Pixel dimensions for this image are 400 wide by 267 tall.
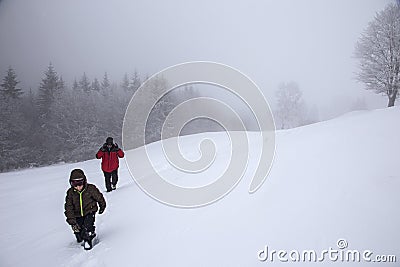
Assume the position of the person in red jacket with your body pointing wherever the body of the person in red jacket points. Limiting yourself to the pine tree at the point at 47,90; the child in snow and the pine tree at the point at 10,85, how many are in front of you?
1

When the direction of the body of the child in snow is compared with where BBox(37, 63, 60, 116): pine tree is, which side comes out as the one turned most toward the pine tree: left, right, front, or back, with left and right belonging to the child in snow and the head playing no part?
back

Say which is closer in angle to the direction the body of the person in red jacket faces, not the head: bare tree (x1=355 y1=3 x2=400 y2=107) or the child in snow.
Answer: the child in snow

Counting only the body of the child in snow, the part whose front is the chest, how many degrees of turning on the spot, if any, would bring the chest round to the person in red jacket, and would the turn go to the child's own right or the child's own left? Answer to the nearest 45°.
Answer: approximately 180°

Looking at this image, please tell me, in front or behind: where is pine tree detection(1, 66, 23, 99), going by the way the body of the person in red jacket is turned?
behind

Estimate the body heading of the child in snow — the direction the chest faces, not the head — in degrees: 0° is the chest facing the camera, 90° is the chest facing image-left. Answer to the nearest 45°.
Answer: approximately 0°

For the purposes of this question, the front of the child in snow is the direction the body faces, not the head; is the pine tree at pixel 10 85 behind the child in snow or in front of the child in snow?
behind

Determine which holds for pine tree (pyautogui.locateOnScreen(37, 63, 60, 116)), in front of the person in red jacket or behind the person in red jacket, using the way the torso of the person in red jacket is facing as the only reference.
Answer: behind

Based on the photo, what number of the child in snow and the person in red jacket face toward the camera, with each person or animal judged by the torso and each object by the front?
2

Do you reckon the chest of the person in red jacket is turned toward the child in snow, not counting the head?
yes
